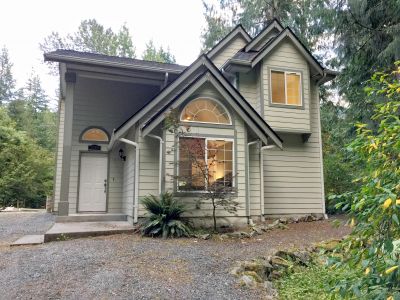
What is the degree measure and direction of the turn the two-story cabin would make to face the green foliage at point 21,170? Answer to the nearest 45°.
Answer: approximately 135° to its right

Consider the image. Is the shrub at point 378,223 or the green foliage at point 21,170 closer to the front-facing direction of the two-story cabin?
the shrub

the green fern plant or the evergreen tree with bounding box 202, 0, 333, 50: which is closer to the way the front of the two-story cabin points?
the green fern plant

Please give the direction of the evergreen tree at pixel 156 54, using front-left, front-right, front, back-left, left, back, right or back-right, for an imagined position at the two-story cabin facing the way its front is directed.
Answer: back

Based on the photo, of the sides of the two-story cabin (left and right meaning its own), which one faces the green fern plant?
front

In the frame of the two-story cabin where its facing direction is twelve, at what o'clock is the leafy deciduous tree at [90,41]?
The leafy deciduous tree is roughly at 5 o'clock from the two-story cabin.

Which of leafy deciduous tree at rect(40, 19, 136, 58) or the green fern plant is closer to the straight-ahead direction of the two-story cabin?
the green fern plant

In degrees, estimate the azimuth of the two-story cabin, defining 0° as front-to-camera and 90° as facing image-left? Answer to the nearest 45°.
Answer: approximately 0°

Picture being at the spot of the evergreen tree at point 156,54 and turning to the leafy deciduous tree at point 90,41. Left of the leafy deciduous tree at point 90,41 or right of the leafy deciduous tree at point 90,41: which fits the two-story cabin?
left

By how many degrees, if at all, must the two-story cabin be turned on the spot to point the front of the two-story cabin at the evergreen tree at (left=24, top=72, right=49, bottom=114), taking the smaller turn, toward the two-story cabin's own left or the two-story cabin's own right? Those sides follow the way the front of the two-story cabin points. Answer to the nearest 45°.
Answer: approximately 135° to the two-story cabin's own right

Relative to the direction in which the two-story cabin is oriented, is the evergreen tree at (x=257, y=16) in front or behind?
behind

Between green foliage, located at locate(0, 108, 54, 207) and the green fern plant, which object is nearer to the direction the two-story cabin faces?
the green fern plant

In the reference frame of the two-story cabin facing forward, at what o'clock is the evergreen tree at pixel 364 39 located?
The evergreen tree is roughly at 9 o'clock from the two-story cabin.
